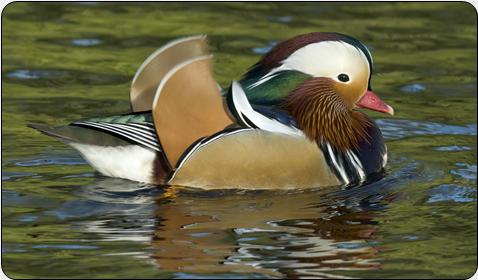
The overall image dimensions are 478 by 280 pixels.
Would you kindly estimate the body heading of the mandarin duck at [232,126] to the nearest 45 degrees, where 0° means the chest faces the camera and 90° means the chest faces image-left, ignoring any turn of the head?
approximately 270°
